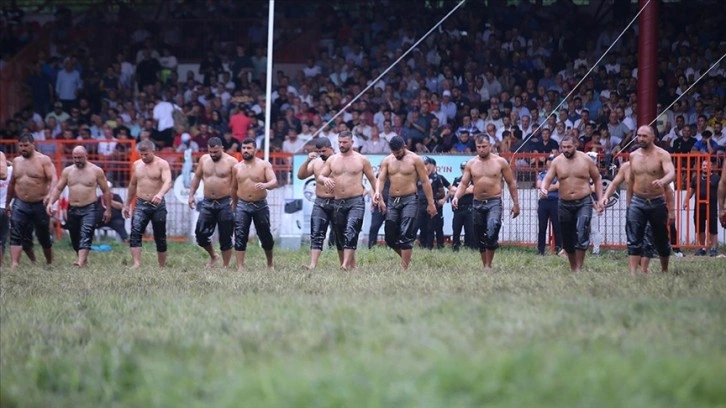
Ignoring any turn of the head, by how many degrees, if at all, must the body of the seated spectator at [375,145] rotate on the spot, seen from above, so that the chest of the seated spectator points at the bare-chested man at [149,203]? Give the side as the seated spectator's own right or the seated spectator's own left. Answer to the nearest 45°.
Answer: approximately 45° to the seated spectator's own right

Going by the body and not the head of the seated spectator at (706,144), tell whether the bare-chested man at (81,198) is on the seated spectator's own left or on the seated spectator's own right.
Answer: on the seated spectator's own right
